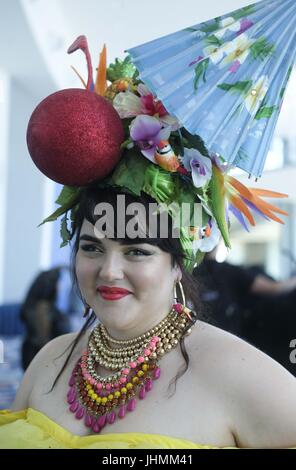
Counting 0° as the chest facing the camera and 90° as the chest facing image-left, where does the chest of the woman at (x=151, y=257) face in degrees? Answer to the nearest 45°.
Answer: approximately 45°

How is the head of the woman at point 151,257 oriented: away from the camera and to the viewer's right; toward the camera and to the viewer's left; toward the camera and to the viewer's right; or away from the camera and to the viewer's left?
toward the camera and to the viewer's left

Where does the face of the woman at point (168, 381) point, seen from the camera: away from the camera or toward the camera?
toward the camera
